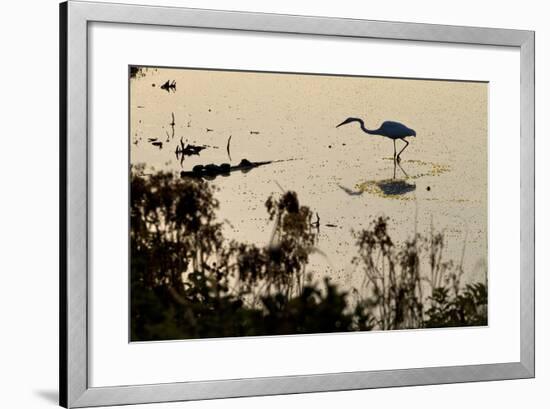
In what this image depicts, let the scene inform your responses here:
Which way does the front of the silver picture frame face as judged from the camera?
facing the viewer and to the right of the viewer
